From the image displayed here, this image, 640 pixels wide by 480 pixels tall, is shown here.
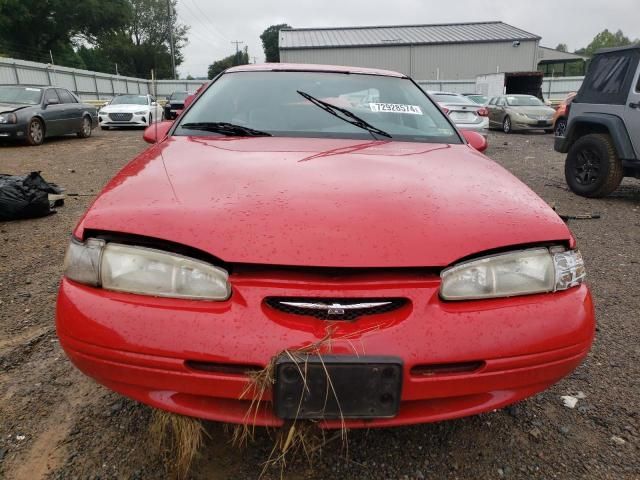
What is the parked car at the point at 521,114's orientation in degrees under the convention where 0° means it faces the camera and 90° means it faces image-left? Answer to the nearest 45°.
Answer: approximately 315°

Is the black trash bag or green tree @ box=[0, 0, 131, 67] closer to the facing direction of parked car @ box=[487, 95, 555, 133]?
the black trash bag

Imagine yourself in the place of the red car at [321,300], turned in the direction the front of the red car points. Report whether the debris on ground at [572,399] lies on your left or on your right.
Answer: on your left

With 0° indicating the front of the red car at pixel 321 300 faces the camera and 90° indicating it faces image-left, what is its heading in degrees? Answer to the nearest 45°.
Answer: approximately 0°

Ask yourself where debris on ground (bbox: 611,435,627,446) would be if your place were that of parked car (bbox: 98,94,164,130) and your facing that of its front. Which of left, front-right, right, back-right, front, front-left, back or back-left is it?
front-left

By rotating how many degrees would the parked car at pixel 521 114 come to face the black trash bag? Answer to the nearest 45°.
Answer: approximately 45° to its right

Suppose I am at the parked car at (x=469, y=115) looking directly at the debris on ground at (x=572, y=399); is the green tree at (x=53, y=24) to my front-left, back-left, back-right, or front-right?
back-right

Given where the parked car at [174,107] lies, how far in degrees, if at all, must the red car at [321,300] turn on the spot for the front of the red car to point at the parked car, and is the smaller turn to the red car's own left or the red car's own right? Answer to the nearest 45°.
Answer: approximately 180°

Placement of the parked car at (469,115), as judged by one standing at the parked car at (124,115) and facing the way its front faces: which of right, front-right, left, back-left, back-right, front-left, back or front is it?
left

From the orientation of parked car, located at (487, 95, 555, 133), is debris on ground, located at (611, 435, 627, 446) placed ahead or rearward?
ahead

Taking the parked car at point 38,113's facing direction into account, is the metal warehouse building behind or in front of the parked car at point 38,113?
behind

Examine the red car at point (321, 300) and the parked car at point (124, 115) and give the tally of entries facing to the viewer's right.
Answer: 0

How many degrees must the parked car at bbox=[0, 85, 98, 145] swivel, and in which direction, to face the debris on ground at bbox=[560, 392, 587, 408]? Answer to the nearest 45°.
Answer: approximately 45° to its left
